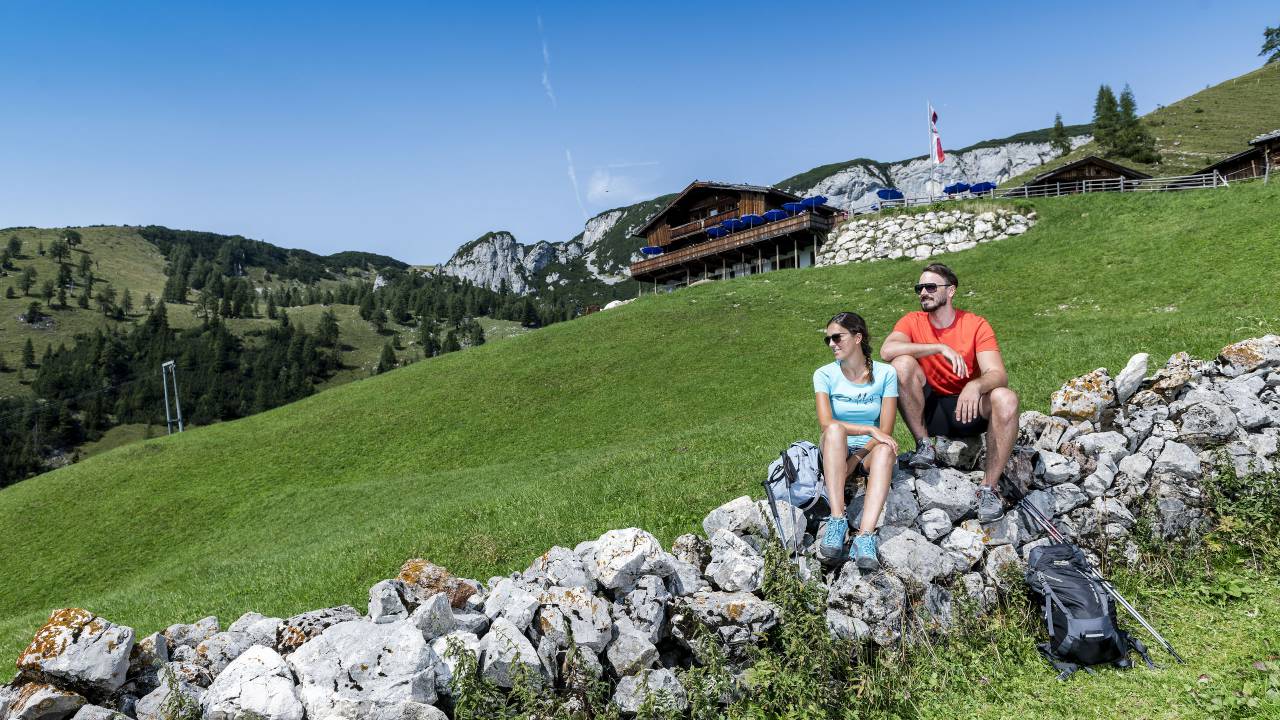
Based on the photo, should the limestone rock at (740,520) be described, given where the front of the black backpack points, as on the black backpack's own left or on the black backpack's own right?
on the black backpack's own right

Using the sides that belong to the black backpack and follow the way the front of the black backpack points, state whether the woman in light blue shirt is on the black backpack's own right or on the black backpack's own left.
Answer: on the black backpack's own right

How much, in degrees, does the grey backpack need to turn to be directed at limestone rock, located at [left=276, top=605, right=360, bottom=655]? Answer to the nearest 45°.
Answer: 0° — it already faces it

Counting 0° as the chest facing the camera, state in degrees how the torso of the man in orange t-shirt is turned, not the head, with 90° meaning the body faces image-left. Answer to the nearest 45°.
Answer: approximately 0°
